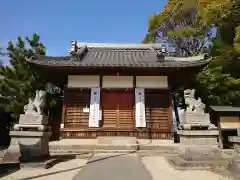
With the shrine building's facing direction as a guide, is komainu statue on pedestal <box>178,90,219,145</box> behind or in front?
in front

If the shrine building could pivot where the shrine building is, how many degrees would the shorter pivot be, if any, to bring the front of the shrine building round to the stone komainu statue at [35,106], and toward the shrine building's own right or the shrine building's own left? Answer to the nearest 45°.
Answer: approximately 45° to the shrine building's own right

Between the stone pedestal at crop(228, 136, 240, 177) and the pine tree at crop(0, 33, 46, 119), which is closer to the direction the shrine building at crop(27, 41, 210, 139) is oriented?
the stone pedestal

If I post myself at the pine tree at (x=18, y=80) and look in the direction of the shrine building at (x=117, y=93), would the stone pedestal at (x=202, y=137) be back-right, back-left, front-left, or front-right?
front-right

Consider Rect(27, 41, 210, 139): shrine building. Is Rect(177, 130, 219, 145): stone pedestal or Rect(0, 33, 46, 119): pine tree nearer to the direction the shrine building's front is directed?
the stone pedestal

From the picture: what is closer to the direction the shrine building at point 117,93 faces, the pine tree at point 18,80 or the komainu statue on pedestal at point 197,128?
the komainu statue on pedestal

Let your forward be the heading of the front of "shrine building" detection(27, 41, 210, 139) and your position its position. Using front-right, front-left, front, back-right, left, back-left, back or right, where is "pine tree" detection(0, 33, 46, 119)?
right

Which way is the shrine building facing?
toward the camera

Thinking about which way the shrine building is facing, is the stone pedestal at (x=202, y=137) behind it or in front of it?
in front

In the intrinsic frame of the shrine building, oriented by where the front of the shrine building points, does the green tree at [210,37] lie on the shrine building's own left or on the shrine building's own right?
on the shrine building's own left
